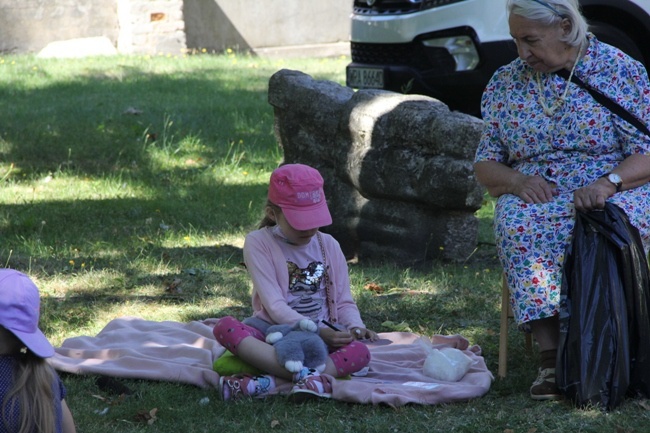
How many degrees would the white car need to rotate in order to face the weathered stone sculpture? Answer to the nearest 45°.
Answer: approximately 45° to its left

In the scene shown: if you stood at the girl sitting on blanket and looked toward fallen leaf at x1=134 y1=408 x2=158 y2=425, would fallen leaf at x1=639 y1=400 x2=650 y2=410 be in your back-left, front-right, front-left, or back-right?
back-left

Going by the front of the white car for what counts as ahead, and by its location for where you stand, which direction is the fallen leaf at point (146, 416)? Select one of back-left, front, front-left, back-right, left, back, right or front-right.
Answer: front-left

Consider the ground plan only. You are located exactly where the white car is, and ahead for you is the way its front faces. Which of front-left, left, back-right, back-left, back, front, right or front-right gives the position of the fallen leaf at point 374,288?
front-left

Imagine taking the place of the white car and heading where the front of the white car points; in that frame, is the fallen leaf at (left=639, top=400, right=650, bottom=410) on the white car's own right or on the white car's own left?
on the white car's own left

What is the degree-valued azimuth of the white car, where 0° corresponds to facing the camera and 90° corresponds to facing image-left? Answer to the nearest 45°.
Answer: approximately 45°

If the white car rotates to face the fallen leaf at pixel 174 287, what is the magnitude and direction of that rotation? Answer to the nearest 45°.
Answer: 0° — it already faces it

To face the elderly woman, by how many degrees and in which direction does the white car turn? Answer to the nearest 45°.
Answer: approximately 45° to its left

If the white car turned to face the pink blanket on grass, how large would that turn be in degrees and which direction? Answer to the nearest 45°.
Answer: approximately 45° to its left

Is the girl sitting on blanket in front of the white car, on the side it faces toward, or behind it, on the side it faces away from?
in front

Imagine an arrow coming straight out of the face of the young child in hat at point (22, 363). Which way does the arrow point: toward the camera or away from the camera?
away from the camera

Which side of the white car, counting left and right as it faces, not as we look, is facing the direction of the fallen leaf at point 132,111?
right
